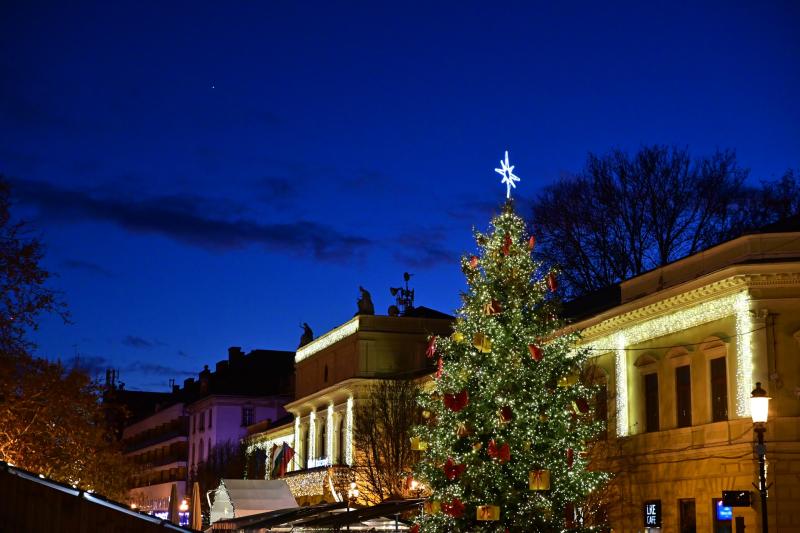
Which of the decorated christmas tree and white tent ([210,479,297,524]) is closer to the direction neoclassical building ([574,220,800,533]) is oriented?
the decorated christmas tree

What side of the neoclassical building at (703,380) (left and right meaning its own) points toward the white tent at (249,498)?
right

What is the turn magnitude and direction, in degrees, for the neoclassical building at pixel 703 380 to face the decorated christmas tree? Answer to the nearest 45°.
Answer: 0° — it already faces it

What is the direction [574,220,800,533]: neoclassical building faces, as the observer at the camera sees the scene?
facing the viewer and to the left of the viewer
